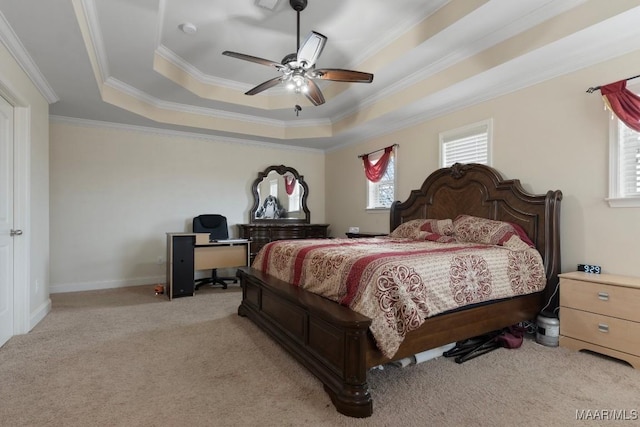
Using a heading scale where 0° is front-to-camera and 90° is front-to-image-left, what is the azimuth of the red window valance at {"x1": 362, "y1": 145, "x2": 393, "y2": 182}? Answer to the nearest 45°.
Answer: approximately 45°

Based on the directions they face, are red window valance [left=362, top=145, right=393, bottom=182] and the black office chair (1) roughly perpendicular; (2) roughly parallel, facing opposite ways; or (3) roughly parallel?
roughly perpendicular

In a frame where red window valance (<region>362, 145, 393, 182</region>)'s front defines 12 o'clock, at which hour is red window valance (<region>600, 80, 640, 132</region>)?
red window valance (<region>600, 80, 640, 132</region>) is roughly at 9 o'clock from red window valance (<region>362, 145, 393, 182</region>).

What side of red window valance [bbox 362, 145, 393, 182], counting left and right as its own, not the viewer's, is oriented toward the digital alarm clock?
left

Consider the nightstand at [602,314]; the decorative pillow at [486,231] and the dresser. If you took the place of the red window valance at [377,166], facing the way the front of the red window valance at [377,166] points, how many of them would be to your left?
2

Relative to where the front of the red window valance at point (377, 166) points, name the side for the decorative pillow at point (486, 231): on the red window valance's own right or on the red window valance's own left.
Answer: on the red window valance's own left
